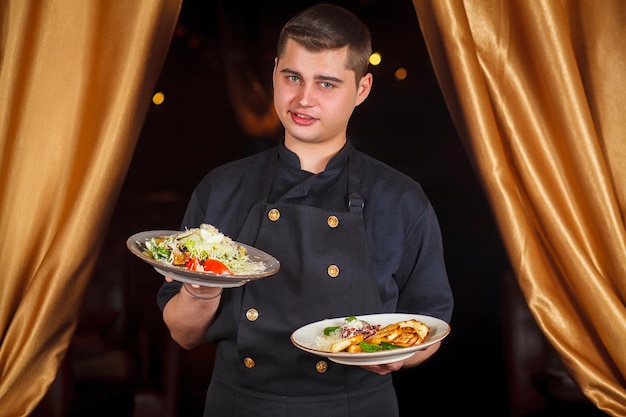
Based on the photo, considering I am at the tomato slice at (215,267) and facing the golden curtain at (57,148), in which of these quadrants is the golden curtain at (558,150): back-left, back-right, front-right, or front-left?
back-right

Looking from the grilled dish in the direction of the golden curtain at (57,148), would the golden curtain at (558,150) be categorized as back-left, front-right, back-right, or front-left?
back-right

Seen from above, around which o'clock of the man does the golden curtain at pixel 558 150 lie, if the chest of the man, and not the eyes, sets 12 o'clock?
The golden curtain is roughly at 9 o'clock from the man.

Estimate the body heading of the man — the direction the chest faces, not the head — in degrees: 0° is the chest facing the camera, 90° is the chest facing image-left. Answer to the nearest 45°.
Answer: approximately 0°

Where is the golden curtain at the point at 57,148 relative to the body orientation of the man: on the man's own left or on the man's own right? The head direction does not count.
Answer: on the man's own right
